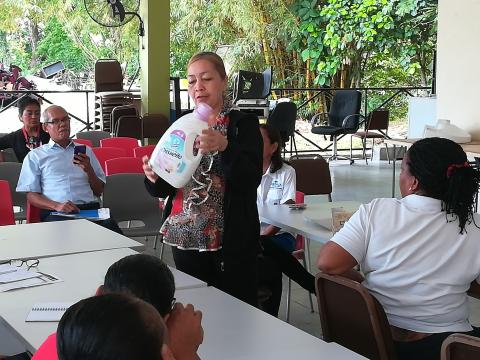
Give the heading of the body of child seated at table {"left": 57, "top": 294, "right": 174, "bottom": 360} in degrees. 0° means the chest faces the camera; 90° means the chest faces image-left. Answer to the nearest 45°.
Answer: approximately 180°

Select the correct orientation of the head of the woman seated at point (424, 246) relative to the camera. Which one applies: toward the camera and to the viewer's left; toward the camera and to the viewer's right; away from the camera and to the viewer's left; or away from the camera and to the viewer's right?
away from the camera and to the viewer's left

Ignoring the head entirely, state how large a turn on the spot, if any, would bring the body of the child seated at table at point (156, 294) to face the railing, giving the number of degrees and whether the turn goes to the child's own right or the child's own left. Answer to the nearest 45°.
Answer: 0° — they already face it

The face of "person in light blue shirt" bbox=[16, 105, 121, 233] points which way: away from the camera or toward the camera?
toward the camera

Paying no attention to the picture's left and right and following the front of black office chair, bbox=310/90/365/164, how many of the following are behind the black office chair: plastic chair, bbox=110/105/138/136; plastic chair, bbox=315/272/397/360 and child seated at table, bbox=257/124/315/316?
0

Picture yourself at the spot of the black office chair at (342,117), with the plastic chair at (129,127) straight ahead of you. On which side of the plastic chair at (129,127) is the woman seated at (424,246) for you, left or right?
left

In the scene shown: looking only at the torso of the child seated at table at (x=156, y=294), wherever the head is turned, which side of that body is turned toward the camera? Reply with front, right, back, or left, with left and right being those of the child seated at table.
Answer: back

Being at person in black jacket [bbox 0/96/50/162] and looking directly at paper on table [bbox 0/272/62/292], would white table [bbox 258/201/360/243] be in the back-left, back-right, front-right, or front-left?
front-left

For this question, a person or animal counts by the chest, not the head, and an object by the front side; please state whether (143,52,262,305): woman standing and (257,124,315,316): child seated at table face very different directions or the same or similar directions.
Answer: same or similar directions

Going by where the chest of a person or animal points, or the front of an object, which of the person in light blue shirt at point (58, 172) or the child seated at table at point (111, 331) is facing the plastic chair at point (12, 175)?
the child seated at table

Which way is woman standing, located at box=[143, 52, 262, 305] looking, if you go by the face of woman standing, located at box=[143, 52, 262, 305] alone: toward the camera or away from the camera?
toward the camera

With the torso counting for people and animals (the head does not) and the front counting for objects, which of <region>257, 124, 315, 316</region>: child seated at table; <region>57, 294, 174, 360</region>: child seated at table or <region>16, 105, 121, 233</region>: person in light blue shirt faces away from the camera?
<region>57, 294, 174, 360</region>: child seated at table

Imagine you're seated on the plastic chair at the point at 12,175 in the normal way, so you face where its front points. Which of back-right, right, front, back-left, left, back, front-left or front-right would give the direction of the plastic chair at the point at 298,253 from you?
front

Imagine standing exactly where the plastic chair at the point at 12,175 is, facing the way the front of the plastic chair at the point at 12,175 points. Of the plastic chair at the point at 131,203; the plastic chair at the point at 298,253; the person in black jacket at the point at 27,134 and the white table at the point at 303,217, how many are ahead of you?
3

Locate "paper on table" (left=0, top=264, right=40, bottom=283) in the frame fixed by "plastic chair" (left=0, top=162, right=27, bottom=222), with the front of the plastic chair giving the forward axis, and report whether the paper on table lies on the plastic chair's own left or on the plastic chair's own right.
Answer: on the plastic chair's own right

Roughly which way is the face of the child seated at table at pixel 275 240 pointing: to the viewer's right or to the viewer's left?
to the viewer's left

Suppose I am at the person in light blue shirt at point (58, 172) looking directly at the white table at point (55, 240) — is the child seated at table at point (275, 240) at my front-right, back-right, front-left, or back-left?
front-left
